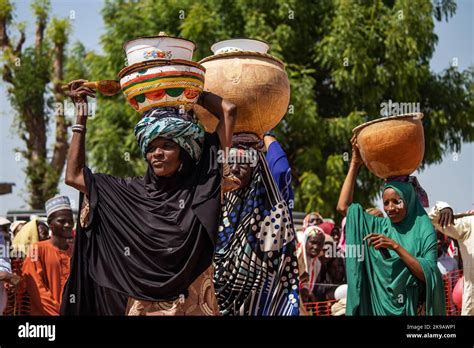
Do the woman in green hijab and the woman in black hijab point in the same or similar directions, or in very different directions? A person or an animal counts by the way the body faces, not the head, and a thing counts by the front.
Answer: same or similar directions

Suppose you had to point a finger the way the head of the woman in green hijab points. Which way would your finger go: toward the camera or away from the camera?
toward the camera

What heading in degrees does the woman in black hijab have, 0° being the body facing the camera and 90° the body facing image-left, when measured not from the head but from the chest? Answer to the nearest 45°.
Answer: approximately 45°

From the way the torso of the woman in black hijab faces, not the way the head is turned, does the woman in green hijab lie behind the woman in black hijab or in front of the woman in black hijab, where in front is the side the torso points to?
behind

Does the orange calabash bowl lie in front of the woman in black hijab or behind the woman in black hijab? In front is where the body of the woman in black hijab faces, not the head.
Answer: behind

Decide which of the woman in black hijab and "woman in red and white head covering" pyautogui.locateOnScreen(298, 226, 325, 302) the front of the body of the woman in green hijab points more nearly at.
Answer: the woman in black hijab

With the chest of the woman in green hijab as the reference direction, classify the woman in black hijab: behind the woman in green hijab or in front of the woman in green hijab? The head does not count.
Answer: in front

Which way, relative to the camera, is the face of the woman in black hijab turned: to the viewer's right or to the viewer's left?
to the viewer's left

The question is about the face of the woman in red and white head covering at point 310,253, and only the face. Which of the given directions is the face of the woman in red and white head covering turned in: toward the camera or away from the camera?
toward the camera

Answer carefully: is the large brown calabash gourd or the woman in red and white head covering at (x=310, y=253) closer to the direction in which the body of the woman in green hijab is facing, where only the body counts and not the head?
the large brown calabash gourd

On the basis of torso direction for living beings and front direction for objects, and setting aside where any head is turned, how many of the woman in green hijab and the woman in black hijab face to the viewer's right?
0
